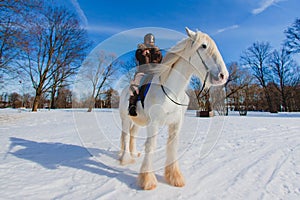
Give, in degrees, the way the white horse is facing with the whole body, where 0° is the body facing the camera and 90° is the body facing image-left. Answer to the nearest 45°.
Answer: approximately 315°

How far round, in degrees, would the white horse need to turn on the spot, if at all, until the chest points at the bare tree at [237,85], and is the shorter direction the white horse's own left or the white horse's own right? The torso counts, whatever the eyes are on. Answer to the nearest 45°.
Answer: approximately 135° to the white horse's own left
